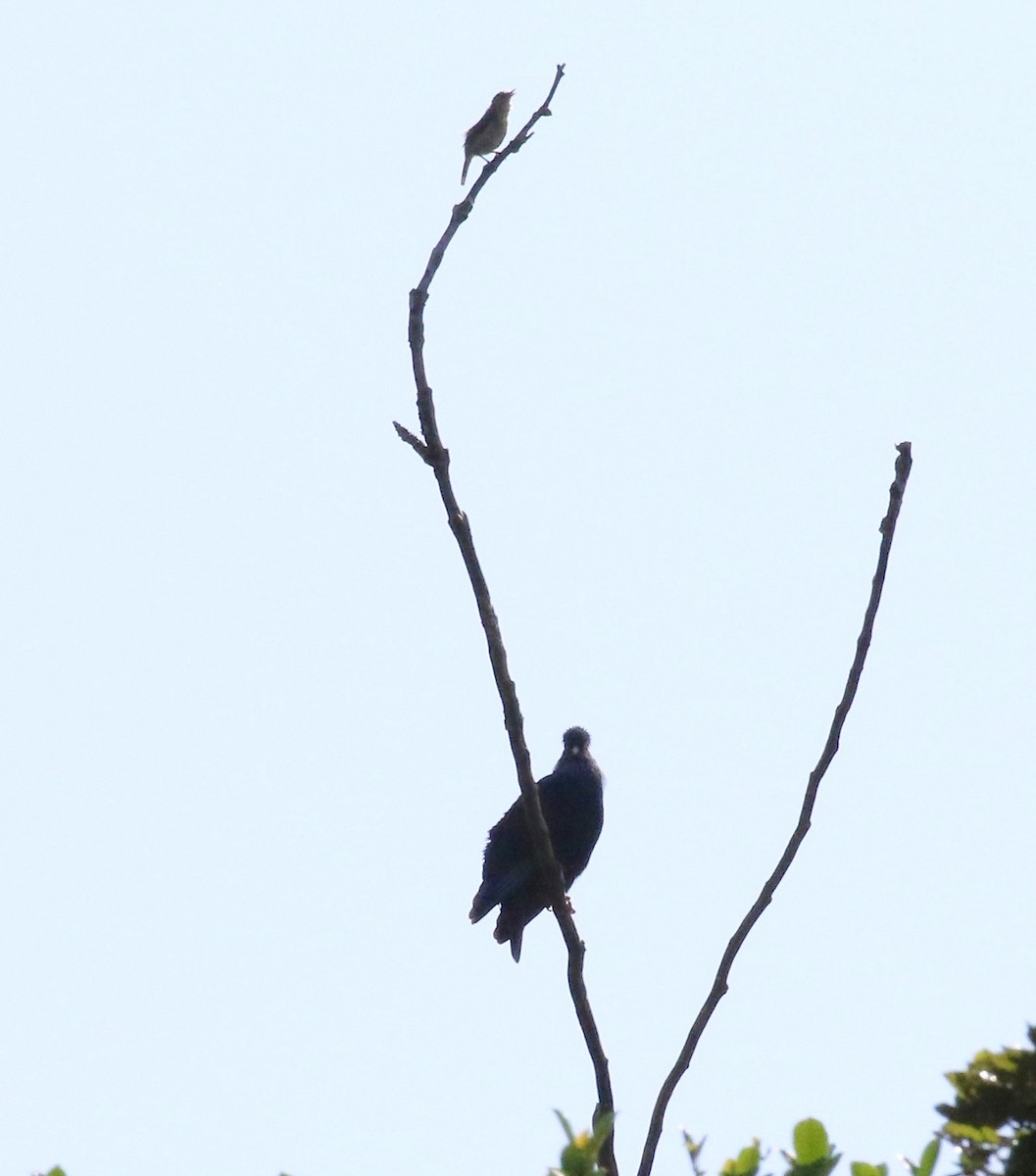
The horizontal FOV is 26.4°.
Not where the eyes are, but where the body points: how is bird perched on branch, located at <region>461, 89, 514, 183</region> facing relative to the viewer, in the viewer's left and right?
facing to the right of the viewer
